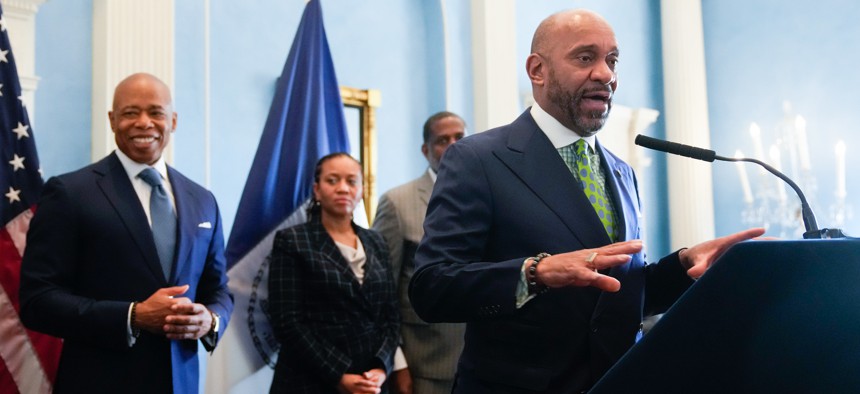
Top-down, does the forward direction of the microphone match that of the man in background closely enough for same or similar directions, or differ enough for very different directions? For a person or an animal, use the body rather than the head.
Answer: very different directions

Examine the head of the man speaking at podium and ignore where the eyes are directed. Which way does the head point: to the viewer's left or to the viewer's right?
to the viewer's right

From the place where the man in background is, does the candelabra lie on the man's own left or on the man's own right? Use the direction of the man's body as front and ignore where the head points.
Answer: on the man's own left

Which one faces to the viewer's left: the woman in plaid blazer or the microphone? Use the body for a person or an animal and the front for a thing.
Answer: the microphone

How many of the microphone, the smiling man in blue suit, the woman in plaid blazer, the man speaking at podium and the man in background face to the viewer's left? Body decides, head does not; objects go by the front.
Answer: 1

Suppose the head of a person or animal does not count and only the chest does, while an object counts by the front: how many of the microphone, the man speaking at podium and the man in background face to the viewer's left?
1

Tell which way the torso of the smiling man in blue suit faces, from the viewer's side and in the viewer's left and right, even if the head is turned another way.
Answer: facing the viewer and to the right of the viewer

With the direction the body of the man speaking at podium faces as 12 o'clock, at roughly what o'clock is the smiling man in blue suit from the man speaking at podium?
The smiling man in blue suit is roughly at 5 o'clock from the man speaking at podium.

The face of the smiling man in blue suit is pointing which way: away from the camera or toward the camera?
toward the camera

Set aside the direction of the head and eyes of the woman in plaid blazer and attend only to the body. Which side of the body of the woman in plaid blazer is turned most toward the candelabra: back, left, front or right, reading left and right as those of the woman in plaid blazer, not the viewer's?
left

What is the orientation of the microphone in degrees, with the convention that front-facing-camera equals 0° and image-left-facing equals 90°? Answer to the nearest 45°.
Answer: approximately 90°
